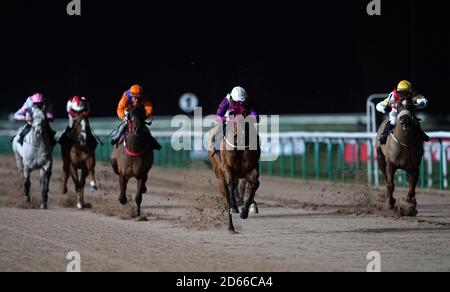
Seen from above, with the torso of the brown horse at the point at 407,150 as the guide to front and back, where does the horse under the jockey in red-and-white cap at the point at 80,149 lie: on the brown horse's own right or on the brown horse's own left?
on the brown horse's own right

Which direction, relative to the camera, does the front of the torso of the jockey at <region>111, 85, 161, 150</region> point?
toward the camera

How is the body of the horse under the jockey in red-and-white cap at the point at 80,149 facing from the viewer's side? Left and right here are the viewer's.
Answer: facing the viewer

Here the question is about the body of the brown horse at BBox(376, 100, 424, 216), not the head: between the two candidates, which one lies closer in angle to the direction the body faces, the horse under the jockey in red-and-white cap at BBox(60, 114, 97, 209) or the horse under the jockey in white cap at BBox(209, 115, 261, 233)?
the horse under the jockey in white cap

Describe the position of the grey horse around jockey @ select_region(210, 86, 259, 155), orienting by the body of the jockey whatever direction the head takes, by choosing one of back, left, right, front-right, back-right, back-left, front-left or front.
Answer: back-right

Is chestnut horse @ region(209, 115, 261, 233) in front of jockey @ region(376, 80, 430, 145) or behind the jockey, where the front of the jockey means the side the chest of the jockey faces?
in front

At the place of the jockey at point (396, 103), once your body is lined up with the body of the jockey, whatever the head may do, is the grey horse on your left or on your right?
on your right

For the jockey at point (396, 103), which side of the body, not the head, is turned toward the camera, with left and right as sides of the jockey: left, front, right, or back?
front
